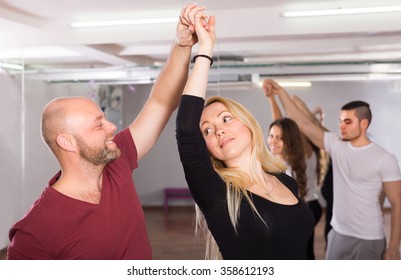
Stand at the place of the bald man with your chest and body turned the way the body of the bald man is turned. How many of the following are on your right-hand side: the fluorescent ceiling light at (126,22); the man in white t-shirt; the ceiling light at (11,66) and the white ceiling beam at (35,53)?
0

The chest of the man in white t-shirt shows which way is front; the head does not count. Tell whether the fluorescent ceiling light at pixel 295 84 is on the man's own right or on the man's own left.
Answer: on the man's own right

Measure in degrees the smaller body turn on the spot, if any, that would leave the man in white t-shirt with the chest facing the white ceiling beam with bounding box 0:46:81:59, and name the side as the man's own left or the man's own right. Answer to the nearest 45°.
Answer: approximately 45° to the man's own right

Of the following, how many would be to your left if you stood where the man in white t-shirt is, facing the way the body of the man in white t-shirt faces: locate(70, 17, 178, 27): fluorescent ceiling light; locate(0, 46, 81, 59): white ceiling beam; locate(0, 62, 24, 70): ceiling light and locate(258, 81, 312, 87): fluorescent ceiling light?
0

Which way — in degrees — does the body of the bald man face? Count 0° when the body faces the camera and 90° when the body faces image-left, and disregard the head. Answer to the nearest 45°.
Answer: approximately 315°

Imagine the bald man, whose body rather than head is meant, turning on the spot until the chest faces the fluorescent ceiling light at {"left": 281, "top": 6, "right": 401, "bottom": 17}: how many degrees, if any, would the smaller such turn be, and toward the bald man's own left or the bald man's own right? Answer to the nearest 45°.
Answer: approximately 90° to the bald man's own left

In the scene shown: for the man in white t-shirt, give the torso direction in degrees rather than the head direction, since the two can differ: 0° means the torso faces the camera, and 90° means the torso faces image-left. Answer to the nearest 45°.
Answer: approximately 45°

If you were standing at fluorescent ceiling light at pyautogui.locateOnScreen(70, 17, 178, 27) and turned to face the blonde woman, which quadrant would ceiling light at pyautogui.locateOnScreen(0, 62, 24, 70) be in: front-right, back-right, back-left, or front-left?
back-right

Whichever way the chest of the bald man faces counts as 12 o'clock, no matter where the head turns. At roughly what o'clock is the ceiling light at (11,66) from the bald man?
The ceiling light is roughly at 7 o'clock from the bald man.

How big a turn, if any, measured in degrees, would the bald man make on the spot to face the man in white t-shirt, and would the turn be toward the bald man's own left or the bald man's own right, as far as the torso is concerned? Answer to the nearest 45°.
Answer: approximately 90° to the bald man's own left

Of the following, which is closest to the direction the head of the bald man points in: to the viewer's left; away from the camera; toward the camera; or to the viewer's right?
to the viewer's right

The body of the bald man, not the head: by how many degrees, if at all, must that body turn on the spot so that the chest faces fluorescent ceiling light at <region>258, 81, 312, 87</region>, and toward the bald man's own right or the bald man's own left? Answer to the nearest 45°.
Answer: approximately 90° to the bald man's own left

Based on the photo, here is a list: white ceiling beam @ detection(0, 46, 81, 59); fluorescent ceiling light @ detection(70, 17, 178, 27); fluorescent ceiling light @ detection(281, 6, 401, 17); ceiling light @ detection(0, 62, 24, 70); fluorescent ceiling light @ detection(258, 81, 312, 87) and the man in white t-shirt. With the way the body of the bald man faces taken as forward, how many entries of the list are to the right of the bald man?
0

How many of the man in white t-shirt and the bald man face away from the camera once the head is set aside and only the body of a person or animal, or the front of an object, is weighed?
0

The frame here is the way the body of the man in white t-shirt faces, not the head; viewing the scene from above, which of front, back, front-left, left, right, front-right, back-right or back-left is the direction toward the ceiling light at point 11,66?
front-right
